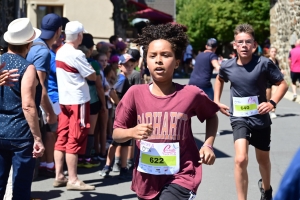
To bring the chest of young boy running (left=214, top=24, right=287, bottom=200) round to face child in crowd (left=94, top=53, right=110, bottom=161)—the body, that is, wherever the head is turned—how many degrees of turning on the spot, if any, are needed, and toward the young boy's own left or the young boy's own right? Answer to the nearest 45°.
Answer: approximately 135° to the young boy's own right

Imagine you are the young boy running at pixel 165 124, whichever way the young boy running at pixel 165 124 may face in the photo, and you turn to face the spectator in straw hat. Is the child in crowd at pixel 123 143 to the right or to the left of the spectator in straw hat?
right

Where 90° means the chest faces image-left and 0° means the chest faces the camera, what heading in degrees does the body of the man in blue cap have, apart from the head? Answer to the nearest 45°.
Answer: approximately 225°

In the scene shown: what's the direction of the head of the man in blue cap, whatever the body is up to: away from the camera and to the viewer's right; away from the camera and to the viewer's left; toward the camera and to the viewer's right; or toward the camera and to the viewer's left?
away from the camera and to the viewer's right

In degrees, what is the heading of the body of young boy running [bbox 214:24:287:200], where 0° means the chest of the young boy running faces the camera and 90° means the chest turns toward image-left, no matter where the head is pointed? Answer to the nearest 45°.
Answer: approximately 0°
